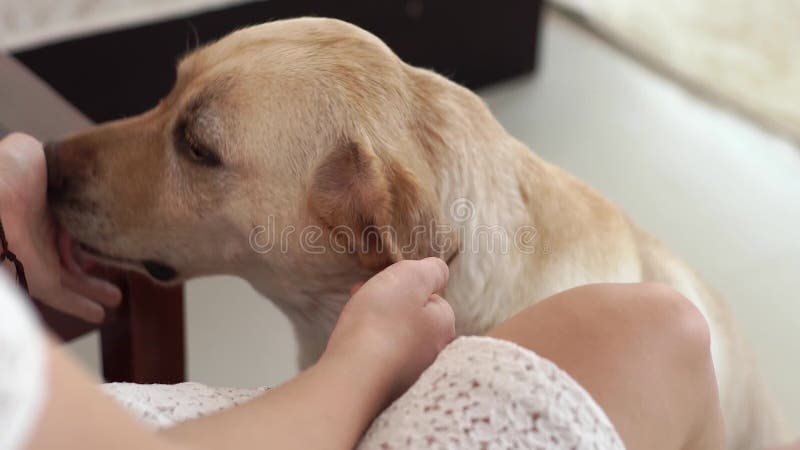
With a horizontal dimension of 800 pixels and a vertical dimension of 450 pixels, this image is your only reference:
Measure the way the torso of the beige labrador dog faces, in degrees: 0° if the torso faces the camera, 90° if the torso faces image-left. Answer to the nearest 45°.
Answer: approximately 90°
